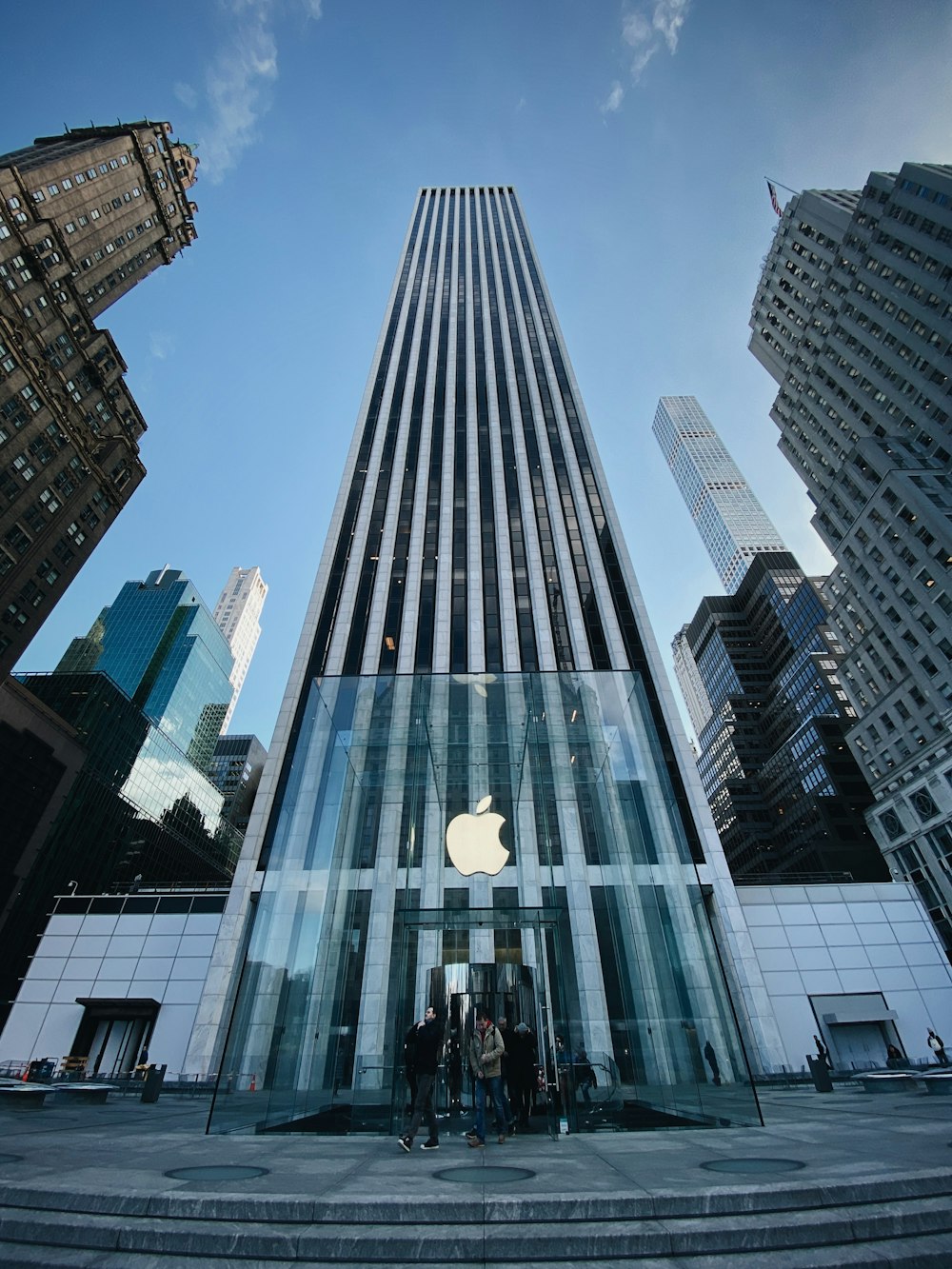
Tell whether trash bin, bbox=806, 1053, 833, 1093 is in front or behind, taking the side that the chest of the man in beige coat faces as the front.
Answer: behind

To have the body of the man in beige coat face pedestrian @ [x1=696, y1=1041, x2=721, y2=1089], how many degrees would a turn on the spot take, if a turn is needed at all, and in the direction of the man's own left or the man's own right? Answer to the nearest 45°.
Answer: approximately 180°

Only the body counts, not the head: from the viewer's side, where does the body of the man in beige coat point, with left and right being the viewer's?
facing the viewer and to the left of the viewer

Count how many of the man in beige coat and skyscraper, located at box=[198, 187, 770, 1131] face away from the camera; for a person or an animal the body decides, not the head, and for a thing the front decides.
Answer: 0

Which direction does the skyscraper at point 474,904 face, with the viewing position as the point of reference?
facing the viewer

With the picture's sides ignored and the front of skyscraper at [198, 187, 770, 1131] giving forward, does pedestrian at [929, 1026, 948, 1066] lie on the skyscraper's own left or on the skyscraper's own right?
on the skyscraper's own left
